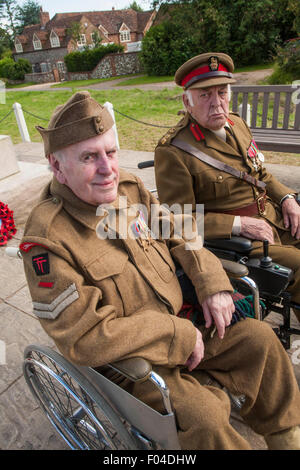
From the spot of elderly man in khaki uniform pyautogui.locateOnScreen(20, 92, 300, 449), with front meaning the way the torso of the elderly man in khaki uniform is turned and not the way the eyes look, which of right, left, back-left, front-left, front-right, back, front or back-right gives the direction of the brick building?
back-left

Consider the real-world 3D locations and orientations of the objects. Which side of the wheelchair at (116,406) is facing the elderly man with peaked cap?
left

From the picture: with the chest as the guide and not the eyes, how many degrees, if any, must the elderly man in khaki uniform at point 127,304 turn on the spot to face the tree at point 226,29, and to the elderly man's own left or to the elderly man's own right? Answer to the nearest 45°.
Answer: approximately 135° to the elderly man's own left

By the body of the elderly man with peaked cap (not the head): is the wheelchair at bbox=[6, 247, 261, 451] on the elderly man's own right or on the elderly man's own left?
on the elderly man's own right

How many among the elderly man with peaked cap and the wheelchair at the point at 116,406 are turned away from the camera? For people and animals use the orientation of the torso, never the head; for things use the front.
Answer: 0

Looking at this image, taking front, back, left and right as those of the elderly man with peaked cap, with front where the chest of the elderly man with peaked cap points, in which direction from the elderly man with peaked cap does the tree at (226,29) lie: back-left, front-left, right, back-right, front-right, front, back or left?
back-left

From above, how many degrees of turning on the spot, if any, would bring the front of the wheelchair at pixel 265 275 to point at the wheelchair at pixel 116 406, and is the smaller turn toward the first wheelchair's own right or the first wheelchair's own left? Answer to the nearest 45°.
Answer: approximately 90° to the first wheelchair's own right

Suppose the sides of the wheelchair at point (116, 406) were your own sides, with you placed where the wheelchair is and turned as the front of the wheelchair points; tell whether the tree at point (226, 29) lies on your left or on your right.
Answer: on your left

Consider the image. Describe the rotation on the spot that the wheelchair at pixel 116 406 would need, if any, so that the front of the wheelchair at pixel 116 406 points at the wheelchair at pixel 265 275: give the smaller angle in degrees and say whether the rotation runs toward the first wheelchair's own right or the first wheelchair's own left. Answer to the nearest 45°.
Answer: approximately 90° to the first wheelchair's own left

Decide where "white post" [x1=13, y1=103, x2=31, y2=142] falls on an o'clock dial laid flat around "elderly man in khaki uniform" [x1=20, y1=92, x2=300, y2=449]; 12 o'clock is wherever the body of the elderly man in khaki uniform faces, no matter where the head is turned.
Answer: The white post is roughly at 7 o'clock from the elderly man in khaki uniform.

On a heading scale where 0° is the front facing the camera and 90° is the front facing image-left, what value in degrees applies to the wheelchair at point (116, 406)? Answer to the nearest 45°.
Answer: approximately 315°
